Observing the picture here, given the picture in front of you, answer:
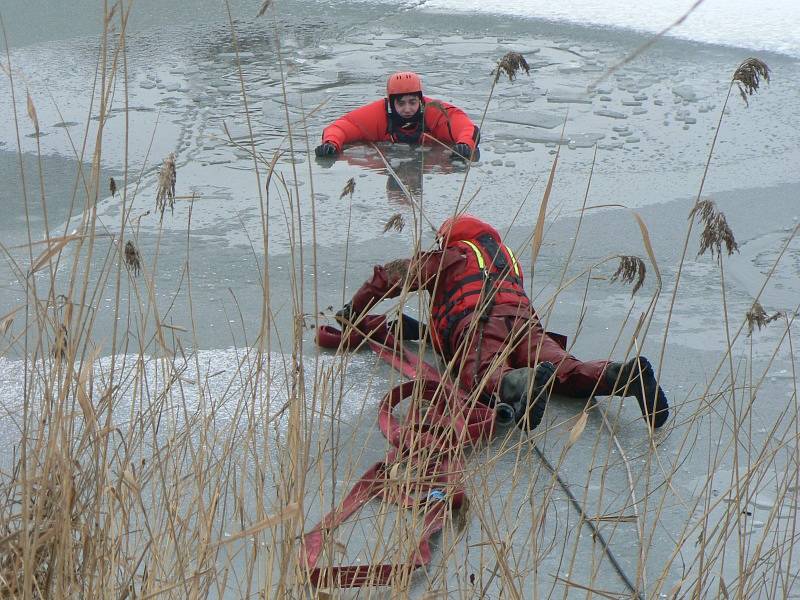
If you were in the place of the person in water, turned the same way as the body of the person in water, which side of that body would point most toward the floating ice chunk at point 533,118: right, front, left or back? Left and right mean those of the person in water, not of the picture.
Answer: left

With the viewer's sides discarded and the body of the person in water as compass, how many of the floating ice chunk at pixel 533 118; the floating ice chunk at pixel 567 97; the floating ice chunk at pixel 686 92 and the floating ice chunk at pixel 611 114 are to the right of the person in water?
0

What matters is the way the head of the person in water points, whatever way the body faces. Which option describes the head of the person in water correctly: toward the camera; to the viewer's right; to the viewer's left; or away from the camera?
toward the camera

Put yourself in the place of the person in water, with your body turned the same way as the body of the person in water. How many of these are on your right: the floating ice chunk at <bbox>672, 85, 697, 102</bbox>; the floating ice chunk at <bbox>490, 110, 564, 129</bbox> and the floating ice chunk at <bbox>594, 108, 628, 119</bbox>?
0

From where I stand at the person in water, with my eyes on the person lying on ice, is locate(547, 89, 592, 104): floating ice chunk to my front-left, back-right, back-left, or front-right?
back-left

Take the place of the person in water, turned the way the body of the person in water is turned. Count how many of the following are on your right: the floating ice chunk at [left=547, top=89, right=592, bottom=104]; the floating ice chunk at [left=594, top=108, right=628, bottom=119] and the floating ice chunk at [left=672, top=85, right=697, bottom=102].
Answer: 0

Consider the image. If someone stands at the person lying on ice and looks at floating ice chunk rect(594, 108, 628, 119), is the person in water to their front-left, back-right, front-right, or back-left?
front-left

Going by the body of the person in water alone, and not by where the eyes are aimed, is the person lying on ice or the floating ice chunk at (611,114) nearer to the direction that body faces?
the person lying on ice

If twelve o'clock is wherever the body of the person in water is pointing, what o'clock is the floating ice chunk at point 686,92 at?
The floating ice chunk is roughly at 8 o'clock from the person in water.

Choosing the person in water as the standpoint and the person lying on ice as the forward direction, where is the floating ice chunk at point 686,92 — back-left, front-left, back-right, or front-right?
back-left

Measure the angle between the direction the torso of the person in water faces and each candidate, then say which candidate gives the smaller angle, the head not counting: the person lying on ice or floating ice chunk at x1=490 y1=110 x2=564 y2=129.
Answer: the person lying on ice

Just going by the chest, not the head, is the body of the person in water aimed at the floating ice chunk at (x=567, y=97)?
no

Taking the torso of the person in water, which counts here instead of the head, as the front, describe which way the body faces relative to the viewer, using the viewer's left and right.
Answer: facing the viewer

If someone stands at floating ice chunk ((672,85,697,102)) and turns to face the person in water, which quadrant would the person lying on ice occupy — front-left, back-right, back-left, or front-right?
front-left

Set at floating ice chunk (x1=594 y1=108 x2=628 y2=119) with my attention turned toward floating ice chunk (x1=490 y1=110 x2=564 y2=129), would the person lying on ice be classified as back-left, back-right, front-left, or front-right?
front-left

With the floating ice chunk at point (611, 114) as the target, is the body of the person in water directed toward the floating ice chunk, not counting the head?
no

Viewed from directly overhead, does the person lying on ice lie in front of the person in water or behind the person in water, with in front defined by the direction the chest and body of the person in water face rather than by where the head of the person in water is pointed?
in front
